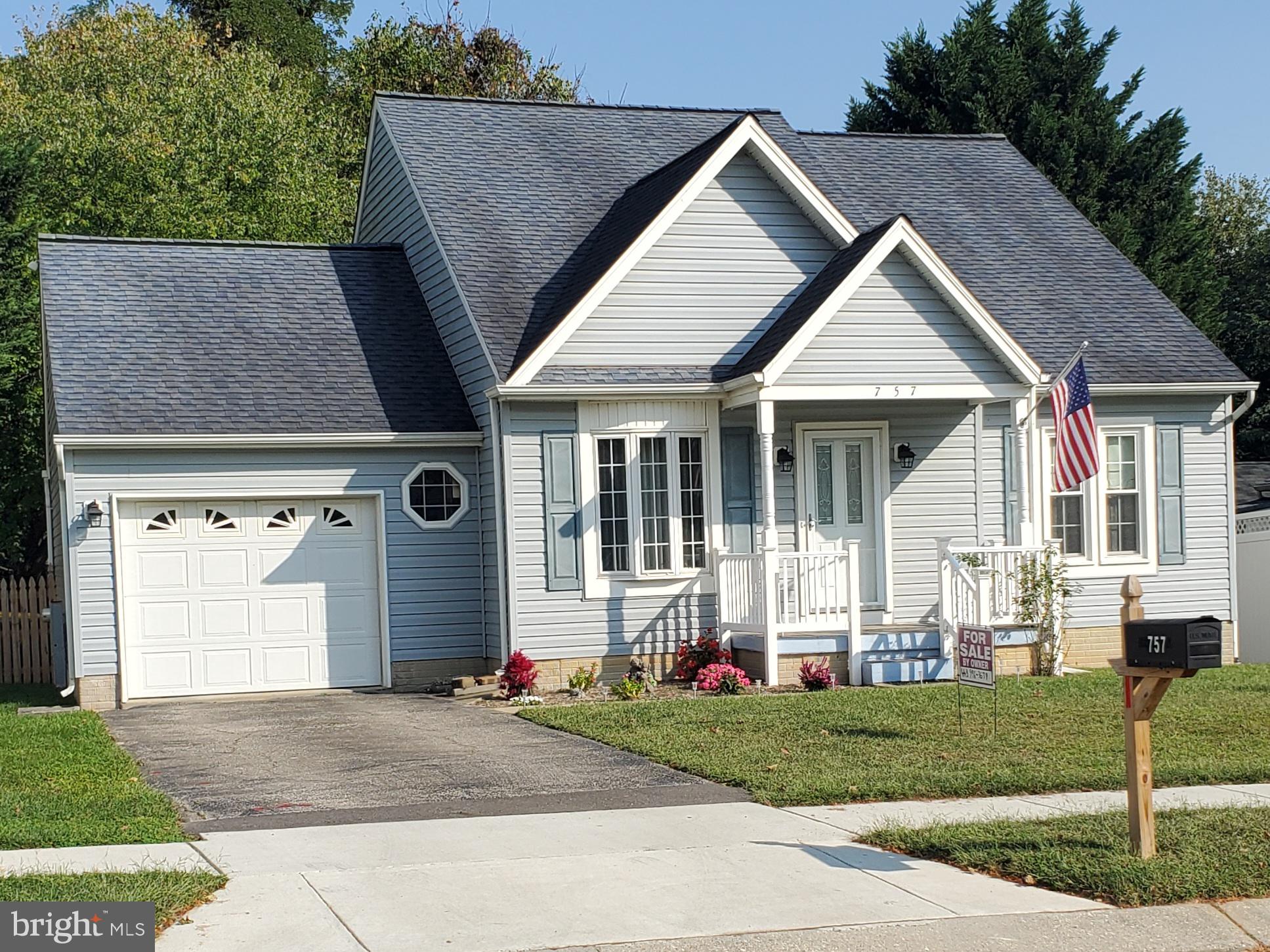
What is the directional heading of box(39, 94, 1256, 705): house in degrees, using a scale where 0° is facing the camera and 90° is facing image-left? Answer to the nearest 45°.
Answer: approximately 0°

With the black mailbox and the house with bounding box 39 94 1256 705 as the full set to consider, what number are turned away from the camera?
0

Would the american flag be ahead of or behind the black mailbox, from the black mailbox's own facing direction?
behind
